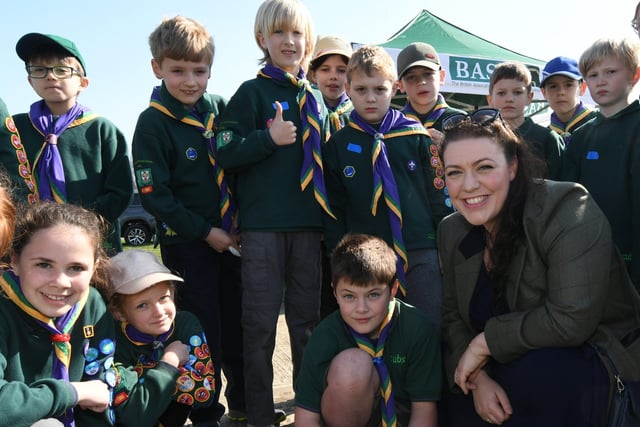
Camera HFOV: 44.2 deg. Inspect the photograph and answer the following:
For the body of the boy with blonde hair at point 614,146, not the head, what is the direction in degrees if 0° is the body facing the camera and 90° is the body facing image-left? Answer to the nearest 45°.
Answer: approximately 45°

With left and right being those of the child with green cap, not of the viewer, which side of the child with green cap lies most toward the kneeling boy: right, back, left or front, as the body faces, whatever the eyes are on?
left

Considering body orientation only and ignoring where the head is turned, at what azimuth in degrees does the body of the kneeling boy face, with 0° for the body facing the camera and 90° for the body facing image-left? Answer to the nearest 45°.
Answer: approximately 0°

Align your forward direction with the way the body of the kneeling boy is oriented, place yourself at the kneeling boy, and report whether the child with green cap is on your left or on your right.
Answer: on your right

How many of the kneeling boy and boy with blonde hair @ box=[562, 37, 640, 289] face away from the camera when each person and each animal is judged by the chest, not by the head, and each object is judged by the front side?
0

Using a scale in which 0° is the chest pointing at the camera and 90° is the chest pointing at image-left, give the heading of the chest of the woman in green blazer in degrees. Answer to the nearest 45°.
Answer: approximately 45°

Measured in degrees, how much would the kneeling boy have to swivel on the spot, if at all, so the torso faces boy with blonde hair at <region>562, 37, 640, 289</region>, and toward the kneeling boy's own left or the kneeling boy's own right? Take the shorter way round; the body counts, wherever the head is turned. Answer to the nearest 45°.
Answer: approximately 135° to the kneeling boy's own left

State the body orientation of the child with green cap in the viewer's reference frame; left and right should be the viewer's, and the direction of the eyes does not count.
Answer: facing the viewer and to the left of the viewer
